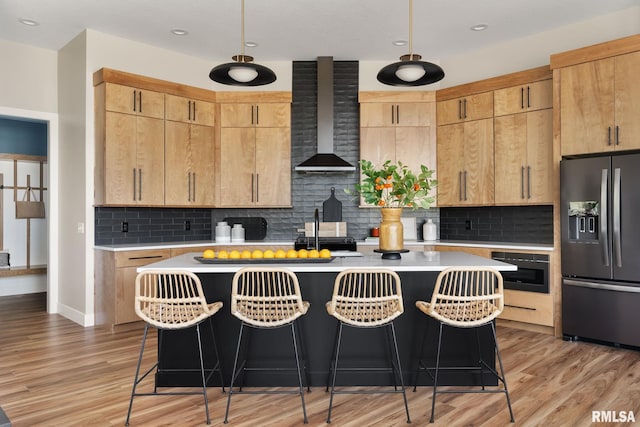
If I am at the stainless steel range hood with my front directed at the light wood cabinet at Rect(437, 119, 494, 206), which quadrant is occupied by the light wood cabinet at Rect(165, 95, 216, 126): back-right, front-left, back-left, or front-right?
back-right

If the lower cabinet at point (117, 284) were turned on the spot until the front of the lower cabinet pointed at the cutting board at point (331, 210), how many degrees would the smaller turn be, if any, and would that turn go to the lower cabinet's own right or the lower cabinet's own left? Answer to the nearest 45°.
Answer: approximately 45° to the lower cabinet's own left

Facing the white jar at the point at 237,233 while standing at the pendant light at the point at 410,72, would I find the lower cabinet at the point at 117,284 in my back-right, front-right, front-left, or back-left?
front-left

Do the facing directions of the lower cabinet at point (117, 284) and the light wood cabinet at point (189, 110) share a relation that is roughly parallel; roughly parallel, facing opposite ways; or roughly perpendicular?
roughly parallel

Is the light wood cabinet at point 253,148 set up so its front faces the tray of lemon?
yes

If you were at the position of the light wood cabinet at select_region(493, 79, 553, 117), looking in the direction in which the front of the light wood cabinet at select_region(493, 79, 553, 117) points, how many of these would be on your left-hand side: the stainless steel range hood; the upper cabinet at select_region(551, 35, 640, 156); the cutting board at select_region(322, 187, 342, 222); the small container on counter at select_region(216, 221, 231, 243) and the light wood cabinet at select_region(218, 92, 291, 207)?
1

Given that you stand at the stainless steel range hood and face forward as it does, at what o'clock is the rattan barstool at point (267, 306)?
The rattan barstool is roughly at 12 o'clock from the stainless steel range hood.

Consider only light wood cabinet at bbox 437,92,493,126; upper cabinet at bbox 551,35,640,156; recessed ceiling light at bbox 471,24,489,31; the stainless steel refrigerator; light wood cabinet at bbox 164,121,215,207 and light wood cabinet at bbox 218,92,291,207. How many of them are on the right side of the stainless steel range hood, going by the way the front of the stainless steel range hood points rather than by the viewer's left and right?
2

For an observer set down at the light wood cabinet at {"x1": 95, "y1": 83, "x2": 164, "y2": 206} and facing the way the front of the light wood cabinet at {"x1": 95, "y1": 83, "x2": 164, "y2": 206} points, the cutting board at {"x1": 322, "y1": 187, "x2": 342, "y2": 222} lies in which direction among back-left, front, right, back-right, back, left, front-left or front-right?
front-left

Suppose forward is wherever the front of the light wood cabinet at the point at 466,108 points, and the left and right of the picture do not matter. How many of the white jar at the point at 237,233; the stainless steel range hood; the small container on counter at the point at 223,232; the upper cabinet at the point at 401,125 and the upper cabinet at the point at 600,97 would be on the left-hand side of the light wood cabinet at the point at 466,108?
1

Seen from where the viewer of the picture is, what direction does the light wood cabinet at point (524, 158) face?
facing the viewer and to the left of the viewer

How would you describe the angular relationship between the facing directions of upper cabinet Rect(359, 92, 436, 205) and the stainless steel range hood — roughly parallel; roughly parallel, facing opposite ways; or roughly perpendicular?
roughly parallel

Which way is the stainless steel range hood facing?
toward the camera

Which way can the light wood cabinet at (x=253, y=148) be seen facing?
toward the camera

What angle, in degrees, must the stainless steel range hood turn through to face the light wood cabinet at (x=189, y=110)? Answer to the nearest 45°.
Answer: approximately 90° to its right
